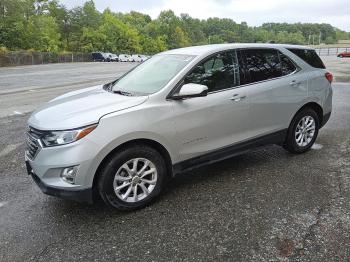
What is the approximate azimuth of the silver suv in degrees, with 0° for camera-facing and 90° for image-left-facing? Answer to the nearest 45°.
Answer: approximately 45°
